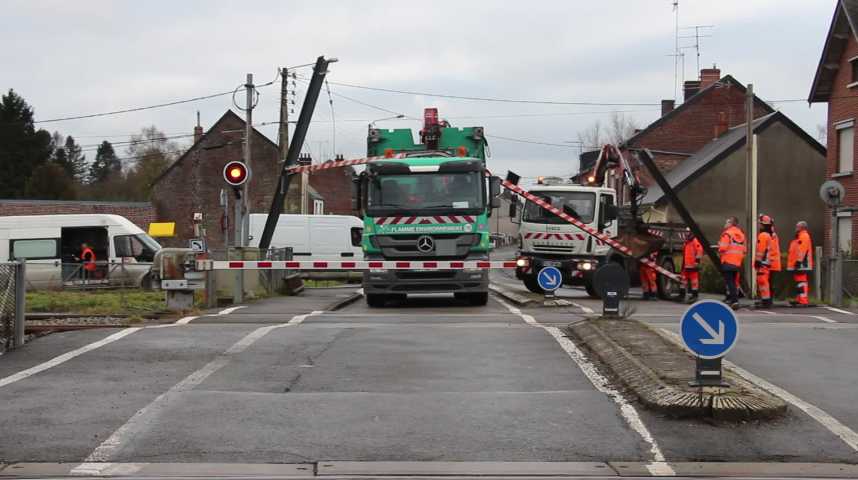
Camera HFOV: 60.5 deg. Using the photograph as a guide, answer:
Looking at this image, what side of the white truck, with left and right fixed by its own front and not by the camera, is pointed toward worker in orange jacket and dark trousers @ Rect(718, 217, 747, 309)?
left

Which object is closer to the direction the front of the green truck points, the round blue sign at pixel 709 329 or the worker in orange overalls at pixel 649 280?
the round blue sign

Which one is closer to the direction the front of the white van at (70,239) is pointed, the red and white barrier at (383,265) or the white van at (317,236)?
the white van

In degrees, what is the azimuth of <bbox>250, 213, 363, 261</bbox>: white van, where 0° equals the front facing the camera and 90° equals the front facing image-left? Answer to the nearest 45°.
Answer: approximately 270°

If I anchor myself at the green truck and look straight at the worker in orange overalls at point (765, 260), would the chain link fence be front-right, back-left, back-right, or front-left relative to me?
back-right

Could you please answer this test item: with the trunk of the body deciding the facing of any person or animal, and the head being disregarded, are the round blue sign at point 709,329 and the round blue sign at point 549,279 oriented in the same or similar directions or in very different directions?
same or similar directions

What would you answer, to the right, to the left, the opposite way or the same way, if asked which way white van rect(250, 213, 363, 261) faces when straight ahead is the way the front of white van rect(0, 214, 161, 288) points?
the same way

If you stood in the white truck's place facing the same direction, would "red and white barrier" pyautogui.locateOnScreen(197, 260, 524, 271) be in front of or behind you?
in front

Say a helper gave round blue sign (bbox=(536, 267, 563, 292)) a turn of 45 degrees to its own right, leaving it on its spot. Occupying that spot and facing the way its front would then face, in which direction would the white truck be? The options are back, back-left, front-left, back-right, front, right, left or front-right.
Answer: back-right

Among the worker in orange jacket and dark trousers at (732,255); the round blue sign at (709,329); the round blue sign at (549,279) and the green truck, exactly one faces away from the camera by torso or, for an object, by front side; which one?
the worker in orange jacket and dark trousers

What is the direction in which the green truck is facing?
toward the camera

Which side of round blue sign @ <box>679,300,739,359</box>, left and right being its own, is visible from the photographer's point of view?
front

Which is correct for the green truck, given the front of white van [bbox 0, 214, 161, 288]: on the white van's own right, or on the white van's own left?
on the white van's own right

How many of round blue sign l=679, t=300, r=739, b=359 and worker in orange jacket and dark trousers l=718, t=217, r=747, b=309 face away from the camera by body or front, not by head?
1

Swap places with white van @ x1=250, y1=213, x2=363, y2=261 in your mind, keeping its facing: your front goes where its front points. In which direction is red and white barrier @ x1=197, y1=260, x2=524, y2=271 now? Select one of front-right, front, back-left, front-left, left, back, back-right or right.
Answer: right

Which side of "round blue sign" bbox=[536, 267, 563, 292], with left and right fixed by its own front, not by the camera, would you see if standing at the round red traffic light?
right
